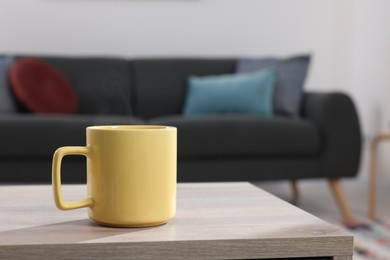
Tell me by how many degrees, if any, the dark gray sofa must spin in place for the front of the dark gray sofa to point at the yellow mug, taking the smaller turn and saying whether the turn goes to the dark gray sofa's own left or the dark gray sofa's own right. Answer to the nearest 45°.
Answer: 0° — it already faces it

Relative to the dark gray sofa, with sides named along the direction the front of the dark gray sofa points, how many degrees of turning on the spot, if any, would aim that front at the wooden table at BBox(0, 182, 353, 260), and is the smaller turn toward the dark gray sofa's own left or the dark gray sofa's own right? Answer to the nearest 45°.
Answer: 0° — it already faces it

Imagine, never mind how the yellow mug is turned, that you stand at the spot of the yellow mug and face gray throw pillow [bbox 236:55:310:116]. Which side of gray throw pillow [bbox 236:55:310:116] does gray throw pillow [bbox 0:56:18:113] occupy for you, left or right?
left

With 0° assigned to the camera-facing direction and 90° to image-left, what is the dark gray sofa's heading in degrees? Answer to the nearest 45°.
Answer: approximately 0°
